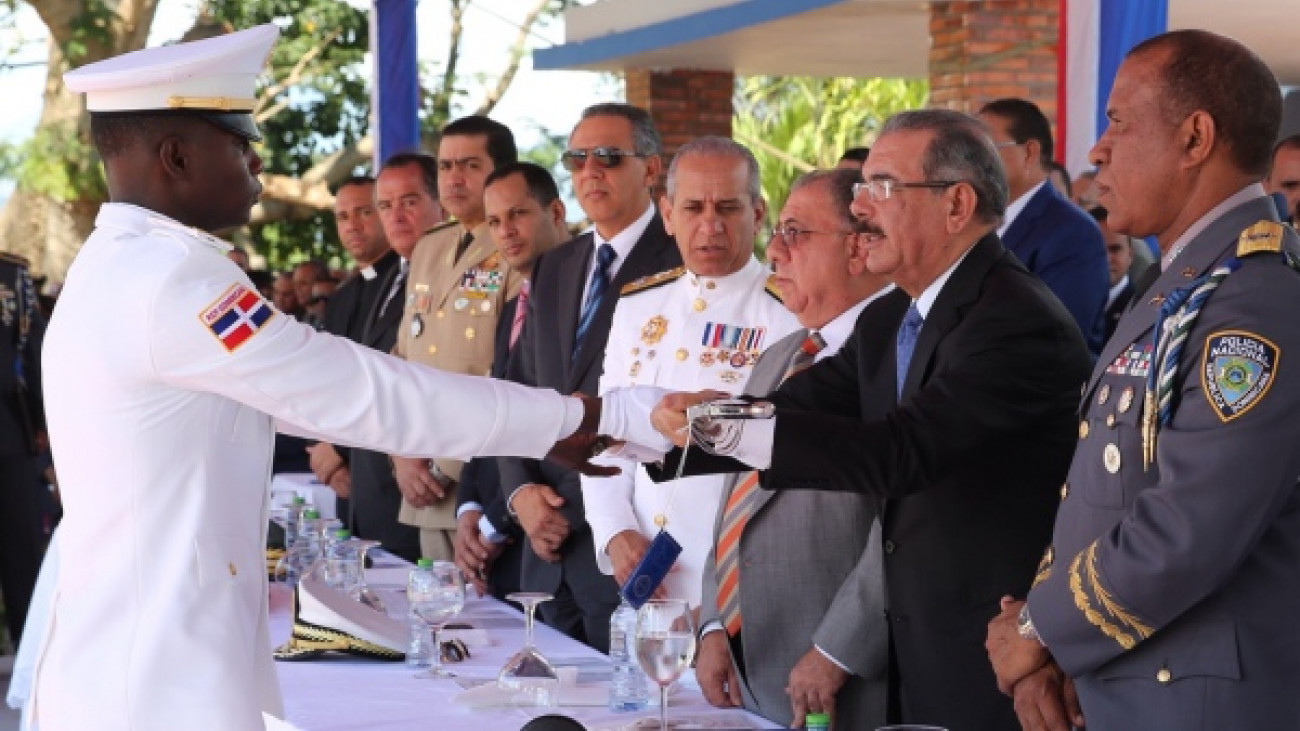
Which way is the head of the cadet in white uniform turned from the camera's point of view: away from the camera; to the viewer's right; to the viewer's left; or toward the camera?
to the viewer's right

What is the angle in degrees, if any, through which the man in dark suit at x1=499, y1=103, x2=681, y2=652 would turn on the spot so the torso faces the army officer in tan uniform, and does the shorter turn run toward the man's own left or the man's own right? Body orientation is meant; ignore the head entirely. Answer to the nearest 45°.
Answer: approximately 90° to the man's own right

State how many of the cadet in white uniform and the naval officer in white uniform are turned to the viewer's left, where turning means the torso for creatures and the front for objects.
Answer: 0

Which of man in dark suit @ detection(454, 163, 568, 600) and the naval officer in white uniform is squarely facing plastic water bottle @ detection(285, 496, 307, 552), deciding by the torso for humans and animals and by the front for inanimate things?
the man in dark suit

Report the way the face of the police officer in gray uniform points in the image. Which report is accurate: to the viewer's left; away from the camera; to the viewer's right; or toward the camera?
to the viewer's left

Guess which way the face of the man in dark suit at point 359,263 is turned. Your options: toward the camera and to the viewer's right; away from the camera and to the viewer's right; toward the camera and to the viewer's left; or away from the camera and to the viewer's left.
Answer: toward the camera and to the viewer's left

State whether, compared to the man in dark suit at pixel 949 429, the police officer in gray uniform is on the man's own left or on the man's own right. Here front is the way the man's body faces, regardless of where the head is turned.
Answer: on the man's own left

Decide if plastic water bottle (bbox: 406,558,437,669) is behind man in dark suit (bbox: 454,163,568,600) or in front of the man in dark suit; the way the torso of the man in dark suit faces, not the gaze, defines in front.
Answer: in front

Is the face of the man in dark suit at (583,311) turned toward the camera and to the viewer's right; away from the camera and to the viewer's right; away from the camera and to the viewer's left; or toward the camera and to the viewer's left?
toward the camera and to the viewer's left

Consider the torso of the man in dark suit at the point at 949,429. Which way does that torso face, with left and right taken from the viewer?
facing to the left of the viewer

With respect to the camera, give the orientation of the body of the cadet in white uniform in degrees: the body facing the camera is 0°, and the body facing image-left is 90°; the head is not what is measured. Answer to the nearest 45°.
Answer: approximately 270°

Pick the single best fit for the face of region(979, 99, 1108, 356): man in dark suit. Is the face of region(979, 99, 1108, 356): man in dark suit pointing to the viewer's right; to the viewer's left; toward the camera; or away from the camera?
to the viewer's left

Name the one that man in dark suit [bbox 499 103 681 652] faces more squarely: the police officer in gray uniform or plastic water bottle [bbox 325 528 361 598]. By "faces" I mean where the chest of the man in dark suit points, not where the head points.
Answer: the plastic water bottle

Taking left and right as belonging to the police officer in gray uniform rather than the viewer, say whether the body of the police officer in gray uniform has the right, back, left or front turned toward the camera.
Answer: left
